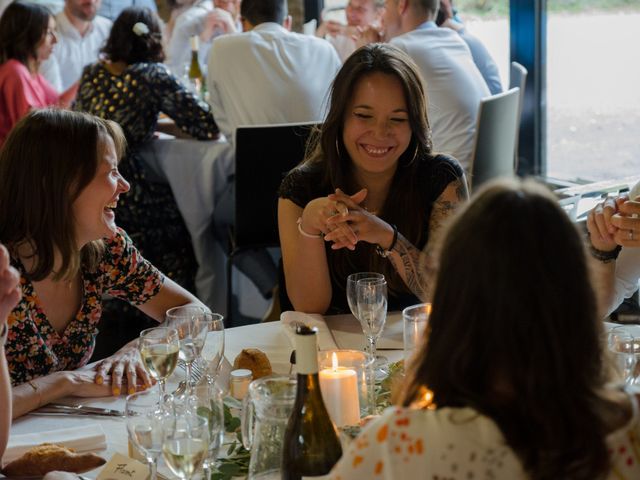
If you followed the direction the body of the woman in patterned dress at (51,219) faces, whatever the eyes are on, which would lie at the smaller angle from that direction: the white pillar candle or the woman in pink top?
the white pillar candle

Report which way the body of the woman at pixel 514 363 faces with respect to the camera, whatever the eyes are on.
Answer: away from the camera

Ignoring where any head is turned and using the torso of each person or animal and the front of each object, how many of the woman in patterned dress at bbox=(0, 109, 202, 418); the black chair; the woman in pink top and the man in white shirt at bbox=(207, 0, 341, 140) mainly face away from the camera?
2

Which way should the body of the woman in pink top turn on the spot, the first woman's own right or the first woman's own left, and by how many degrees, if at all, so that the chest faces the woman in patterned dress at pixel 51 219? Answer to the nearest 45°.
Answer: approximately 90° to the first woman's own right

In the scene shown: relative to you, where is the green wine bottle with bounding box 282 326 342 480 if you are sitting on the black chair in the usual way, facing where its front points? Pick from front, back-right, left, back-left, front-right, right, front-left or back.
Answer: back

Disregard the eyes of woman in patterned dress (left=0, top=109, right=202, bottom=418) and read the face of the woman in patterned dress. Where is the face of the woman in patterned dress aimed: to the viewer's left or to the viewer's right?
to the viewer's right

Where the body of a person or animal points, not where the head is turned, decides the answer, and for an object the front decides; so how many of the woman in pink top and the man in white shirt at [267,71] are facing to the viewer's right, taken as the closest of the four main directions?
1

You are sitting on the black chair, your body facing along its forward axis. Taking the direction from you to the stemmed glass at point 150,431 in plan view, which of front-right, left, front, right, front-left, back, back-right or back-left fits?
back

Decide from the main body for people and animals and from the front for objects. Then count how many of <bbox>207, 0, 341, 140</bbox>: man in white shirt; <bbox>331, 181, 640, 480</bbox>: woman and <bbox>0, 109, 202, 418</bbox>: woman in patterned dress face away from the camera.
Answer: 2

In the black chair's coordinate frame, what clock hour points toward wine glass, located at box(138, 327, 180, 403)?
The wine glass is roughly at 6 o'clock from the black chair.

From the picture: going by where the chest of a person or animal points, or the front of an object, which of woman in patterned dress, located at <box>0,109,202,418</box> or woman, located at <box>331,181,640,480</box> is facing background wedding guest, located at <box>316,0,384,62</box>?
the woman

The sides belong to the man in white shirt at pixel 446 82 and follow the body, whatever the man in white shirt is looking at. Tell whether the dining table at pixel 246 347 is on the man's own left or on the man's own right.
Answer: on the man's own left

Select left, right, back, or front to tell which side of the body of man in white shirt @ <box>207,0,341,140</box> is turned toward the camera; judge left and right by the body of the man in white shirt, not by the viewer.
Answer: back

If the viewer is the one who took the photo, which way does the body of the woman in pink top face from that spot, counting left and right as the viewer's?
facing to the right of the viewer

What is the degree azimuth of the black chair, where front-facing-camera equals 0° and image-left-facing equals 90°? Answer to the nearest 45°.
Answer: approximately 180°
